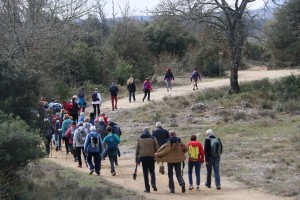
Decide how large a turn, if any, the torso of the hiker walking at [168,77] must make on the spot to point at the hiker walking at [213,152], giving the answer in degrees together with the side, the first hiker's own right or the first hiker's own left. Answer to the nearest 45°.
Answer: approximately 180°

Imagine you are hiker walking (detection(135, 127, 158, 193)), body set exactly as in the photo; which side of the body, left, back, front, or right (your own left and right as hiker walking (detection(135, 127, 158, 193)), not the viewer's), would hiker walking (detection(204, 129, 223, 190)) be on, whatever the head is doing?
right

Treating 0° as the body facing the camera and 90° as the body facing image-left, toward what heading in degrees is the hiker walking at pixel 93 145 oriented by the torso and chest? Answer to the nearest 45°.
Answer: approximately 180°

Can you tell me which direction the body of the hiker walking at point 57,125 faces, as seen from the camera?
away from the camera

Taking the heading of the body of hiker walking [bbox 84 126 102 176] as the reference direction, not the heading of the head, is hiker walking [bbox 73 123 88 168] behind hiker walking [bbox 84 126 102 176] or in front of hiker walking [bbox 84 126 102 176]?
in front

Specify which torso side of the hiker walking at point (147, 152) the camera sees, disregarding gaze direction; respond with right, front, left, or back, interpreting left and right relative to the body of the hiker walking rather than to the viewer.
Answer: back

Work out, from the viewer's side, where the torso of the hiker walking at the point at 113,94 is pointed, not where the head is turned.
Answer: away from the camera

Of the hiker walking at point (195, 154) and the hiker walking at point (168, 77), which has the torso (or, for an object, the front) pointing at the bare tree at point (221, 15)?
the hiker walking at point (195, 154)

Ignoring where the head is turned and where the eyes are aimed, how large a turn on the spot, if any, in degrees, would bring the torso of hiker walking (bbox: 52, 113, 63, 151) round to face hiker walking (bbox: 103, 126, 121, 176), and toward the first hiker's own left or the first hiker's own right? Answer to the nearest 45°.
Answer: approximately 180°
